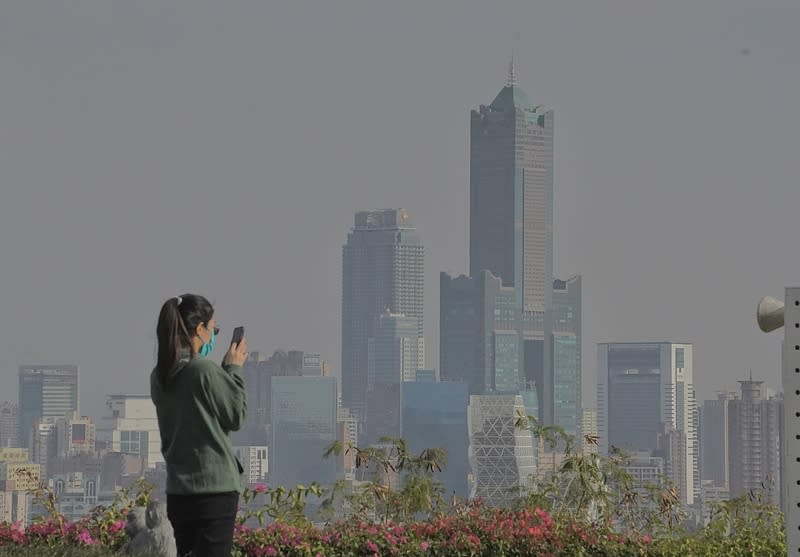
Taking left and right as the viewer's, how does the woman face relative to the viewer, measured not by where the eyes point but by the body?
facing away from the viewer and to the right of the viewer

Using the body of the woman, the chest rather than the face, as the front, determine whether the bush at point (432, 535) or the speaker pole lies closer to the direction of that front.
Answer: the bush

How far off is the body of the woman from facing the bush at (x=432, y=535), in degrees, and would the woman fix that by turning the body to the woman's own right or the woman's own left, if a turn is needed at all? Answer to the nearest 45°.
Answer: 0° — they already face it

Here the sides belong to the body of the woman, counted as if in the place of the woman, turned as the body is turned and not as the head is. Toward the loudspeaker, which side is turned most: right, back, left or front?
right

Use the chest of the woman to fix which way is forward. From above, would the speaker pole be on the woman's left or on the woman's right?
on the woman's right
